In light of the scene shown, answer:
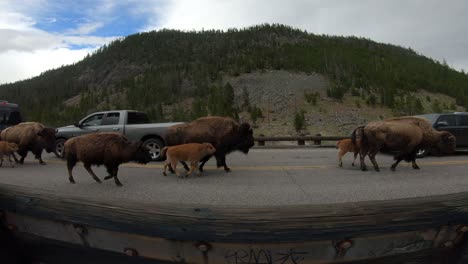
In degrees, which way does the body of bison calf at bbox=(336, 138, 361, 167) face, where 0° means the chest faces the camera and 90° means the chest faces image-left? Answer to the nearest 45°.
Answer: approximately 270°

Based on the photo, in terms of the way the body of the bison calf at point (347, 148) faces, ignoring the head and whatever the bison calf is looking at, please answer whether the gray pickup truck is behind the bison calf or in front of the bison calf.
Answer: behind

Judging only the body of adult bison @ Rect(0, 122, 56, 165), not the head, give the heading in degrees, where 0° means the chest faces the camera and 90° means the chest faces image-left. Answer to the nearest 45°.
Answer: approximately 270°

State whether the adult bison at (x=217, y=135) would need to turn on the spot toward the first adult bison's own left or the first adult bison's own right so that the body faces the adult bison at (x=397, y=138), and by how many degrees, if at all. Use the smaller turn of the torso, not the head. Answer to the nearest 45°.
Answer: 0° — it already faces it

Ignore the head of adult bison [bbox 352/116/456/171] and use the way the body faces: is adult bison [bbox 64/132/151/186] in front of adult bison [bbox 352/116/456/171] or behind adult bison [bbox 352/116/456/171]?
behind

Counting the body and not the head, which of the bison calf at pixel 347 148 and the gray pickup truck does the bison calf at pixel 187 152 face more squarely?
the bison calf

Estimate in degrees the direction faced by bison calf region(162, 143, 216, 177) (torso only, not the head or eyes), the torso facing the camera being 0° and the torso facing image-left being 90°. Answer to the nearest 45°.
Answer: approximately 270°

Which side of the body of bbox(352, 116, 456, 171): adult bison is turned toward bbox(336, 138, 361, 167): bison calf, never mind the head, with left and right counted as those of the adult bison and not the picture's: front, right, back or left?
back

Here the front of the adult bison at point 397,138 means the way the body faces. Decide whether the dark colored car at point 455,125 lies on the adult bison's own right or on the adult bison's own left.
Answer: on the adult bison's own left

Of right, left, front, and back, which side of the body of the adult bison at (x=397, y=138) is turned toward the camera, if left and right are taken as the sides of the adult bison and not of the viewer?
right
